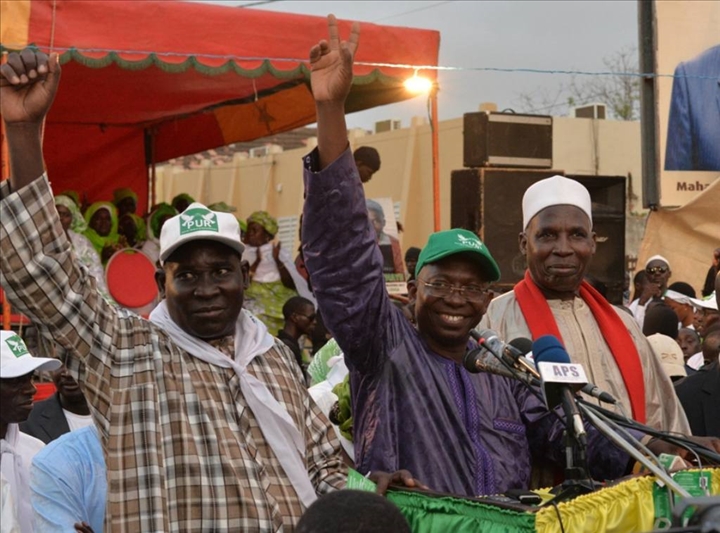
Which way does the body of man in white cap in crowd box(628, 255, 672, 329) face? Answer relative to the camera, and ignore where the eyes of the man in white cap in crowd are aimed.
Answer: toward the camera

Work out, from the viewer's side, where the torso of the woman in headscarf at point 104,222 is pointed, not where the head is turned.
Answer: toward the camera

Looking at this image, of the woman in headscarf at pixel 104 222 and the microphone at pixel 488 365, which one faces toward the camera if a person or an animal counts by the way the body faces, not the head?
the woman in headscarf

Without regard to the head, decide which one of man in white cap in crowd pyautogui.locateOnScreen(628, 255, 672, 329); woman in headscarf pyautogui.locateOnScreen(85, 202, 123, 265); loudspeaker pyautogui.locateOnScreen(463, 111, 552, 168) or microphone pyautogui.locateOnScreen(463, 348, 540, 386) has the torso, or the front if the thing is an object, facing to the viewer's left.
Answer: the microphone

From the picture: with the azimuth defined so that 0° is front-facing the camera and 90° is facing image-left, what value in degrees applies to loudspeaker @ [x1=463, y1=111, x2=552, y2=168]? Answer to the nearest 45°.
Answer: approximately 315°

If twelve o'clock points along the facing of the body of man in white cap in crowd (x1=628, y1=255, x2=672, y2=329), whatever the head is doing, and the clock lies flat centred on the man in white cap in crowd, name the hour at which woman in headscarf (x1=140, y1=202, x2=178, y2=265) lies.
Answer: The woman in headscarf is roughly at 3 o'clock from the man in white cap in crowd.

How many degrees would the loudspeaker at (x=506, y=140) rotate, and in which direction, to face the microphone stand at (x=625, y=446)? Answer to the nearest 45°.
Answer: approximately 45° to its right

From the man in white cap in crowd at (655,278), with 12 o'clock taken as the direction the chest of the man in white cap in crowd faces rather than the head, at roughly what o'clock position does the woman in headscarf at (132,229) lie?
The woman in headscarf is roughly at 3 o'clock from the man in white cap in crowd.

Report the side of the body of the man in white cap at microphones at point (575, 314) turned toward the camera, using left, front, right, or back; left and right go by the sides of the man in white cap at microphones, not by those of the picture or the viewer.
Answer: front

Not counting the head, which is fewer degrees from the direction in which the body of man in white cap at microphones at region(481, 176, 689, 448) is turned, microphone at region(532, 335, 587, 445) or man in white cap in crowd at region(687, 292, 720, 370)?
the microphone

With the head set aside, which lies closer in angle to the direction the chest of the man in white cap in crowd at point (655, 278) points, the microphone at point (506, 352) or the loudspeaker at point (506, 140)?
the microphone

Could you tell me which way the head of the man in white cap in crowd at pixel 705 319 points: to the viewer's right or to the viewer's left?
to the viewer's left

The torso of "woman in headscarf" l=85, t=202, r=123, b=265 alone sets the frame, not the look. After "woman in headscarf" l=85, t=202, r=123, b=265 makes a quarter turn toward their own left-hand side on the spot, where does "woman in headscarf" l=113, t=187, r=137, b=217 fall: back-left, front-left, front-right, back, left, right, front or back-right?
left

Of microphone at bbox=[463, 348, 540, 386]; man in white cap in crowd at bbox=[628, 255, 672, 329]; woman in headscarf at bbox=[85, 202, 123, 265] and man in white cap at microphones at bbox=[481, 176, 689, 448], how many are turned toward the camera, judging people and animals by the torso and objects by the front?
3

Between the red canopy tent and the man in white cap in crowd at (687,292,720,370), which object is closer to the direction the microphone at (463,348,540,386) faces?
the red canopy tent

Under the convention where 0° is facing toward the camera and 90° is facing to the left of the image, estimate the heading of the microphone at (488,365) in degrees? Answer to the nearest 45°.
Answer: approximately 90°

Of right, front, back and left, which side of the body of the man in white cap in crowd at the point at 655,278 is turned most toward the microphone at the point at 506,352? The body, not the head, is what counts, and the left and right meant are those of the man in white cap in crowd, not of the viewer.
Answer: front
